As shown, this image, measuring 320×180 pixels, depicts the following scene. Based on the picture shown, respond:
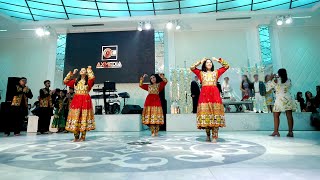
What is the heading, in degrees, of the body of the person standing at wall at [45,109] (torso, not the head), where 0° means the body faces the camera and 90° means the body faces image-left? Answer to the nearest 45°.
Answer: approximately 315°

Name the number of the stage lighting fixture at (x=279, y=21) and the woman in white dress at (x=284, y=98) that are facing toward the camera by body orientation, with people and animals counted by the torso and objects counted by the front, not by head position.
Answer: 1

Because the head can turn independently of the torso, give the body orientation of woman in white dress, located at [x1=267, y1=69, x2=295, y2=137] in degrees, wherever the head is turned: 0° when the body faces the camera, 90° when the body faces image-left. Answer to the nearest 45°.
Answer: approximately 135°

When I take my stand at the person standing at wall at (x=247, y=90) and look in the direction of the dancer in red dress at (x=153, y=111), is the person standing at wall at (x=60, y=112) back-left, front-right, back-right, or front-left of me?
front-right

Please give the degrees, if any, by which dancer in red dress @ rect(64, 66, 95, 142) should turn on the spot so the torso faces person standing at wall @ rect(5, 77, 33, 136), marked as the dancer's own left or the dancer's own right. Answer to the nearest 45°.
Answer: approximately 135° to the dancer's own right

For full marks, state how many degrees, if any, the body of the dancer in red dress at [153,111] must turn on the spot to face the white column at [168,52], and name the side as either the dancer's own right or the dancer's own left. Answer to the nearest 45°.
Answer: approximately 180°

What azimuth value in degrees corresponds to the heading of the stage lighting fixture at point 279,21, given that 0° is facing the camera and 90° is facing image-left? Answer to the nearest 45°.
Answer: approximately 0°

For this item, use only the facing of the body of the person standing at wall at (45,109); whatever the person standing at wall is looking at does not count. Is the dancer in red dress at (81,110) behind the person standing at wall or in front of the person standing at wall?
in front

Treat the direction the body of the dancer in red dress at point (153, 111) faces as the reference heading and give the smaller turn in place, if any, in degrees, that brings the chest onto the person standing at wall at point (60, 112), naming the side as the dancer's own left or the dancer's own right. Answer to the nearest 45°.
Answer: approximately 135° to the dancer's own right

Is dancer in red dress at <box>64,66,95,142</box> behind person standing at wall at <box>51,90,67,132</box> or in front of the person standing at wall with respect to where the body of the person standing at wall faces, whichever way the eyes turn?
in front

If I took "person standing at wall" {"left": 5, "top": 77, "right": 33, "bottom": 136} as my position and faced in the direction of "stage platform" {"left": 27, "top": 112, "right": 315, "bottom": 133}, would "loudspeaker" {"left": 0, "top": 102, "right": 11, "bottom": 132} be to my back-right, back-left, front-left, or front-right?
back-left

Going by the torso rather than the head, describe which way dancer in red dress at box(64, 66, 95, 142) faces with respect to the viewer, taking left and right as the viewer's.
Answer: facing the viewer

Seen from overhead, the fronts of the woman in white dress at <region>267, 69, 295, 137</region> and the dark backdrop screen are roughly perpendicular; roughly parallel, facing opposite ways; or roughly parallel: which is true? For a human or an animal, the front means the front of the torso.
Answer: roughly parallel, facing opposite ways

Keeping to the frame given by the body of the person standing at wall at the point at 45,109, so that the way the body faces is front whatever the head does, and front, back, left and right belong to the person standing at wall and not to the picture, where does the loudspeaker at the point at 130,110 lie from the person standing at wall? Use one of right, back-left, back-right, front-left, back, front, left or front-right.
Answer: front-left

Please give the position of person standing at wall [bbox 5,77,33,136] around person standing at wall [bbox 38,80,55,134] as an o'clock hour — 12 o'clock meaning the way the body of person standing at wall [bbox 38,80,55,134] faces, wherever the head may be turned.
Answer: person standing at wall [bbox 5,77,33,136] is roughly at 4 o'clock from person standing at wall [bbox 38,80,55,134].

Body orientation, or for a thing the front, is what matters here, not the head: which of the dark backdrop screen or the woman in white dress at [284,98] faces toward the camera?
the dark backdrop screen
